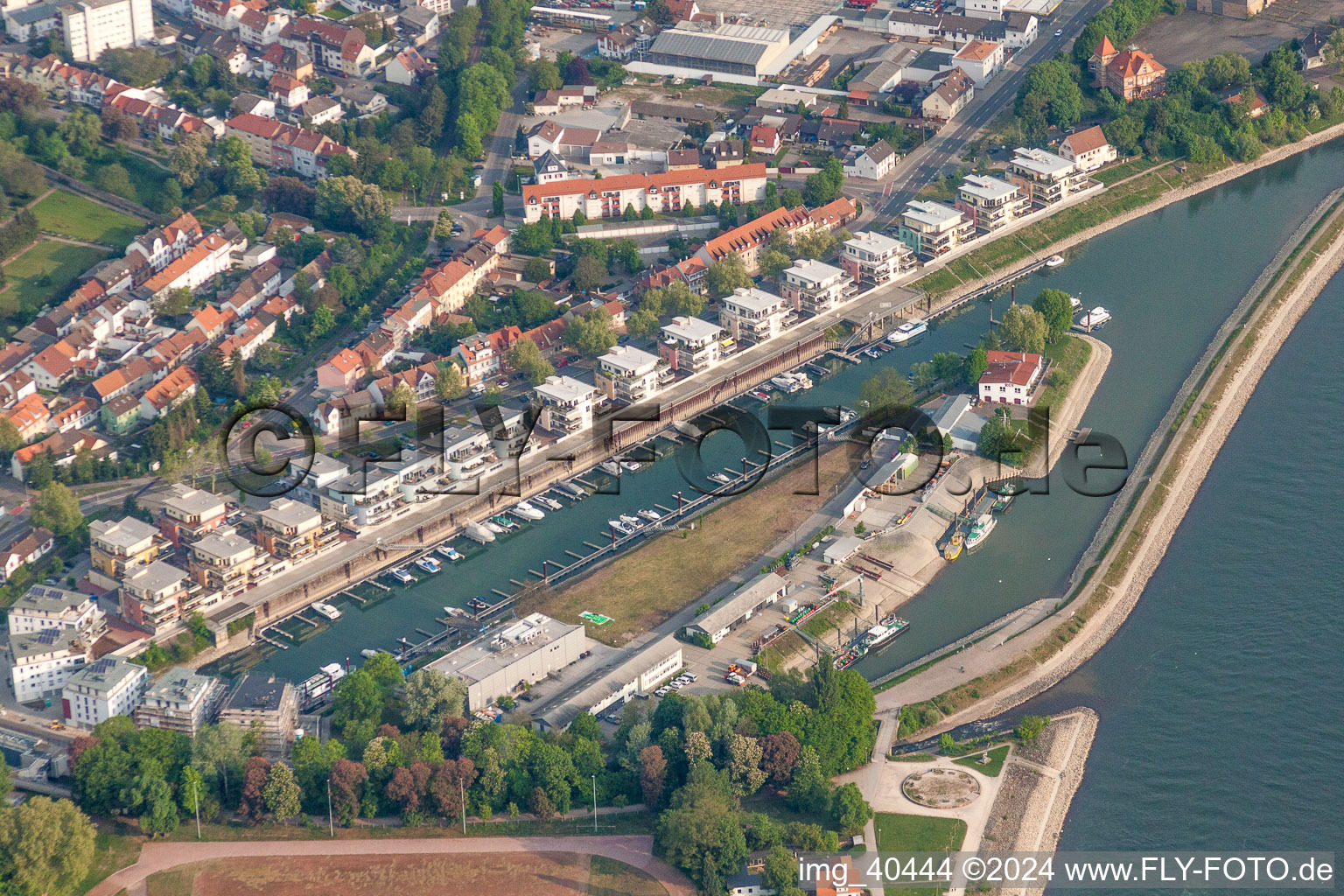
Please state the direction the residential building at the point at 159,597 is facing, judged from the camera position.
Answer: facing the viewer and to the right of the viewer

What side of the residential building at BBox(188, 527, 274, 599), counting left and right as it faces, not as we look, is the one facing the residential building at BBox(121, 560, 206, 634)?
right

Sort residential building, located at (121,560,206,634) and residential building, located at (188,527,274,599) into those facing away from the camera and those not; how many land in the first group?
0

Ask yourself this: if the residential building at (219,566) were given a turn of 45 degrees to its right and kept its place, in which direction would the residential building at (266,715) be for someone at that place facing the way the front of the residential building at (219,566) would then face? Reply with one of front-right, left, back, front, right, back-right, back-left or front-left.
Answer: front

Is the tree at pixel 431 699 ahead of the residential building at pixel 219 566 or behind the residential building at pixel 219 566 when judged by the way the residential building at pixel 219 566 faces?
ahead

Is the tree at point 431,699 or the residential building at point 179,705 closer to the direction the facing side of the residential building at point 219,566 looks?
the tree

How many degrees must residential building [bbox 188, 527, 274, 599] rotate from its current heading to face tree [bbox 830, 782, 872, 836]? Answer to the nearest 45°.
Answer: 0° — it already faces it

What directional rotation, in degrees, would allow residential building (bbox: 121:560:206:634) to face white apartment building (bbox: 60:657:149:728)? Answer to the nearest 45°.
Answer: approximately 90° to its right

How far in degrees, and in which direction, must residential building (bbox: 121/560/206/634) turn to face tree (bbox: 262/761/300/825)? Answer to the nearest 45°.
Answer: approximately 45° to its right

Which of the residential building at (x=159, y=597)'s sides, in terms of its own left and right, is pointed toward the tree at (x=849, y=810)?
front

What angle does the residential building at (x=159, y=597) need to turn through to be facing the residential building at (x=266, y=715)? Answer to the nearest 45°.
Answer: approximately 45° to its right

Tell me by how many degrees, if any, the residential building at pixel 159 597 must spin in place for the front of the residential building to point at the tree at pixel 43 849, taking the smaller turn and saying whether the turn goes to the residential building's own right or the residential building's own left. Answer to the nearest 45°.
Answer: approximately 45° to the residential building's own right

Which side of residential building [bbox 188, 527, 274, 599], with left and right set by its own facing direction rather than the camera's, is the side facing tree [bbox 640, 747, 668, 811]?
front

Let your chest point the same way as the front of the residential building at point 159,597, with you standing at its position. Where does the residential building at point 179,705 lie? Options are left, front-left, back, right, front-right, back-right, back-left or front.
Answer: front-right

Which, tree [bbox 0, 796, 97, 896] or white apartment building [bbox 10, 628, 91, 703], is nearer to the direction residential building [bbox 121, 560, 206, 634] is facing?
the tree

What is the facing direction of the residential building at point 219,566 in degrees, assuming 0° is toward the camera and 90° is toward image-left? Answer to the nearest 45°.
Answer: approximately 315°
